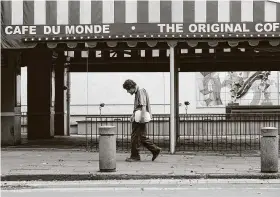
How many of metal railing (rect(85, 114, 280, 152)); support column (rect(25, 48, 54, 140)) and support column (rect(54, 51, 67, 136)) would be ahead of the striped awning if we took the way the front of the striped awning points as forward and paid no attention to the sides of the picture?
0

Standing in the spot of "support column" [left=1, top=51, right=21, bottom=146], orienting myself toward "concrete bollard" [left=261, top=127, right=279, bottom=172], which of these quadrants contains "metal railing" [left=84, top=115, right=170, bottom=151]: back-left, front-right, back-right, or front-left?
front-left

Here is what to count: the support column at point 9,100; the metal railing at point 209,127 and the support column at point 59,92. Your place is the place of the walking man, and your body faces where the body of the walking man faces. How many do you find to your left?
0

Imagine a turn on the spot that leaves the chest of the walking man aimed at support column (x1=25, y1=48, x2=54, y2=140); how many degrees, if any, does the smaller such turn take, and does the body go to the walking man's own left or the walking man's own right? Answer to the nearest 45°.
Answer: approximately 45° to the walking man's own right

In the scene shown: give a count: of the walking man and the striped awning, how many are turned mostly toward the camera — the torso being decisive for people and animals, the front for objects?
1

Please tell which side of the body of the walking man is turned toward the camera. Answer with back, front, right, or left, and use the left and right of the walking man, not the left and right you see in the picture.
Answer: left

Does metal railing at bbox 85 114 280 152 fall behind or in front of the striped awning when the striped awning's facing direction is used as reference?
behind

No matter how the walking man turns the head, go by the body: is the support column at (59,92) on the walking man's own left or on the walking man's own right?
on the walking man's own right

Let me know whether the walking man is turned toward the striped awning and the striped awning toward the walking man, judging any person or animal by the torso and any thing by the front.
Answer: no

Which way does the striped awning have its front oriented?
toward the camera

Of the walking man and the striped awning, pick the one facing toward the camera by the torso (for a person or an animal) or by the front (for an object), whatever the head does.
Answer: the striped awning

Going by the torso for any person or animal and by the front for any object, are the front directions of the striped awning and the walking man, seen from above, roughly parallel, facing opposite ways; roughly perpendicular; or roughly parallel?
roughly perpendicular
